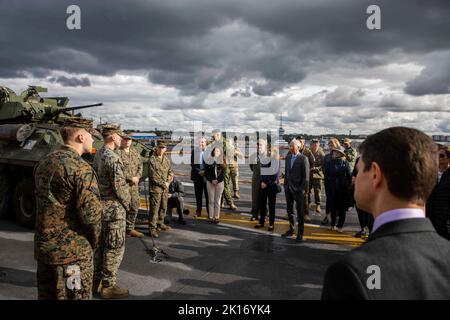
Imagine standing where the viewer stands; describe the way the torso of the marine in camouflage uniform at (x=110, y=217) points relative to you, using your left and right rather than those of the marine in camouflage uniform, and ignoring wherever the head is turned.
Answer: facing to the right of the viewer

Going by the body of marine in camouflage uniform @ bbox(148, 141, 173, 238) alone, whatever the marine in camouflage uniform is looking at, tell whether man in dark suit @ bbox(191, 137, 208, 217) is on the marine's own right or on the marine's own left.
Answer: on the marine's own left

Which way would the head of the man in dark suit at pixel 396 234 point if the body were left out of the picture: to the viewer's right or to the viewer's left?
to the viewer's left

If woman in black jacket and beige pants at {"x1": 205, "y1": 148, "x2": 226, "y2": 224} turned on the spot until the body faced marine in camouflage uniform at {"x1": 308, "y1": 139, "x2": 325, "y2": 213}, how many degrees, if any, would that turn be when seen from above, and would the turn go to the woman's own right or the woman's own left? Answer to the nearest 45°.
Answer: approximately 135° to the woman's own left

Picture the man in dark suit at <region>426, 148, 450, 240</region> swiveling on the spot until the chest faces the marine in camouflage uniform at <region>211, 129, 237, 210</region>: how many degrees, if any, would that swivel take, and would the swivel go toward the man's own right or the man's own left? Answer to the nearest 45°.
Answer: approximately 45° to the man's own right
